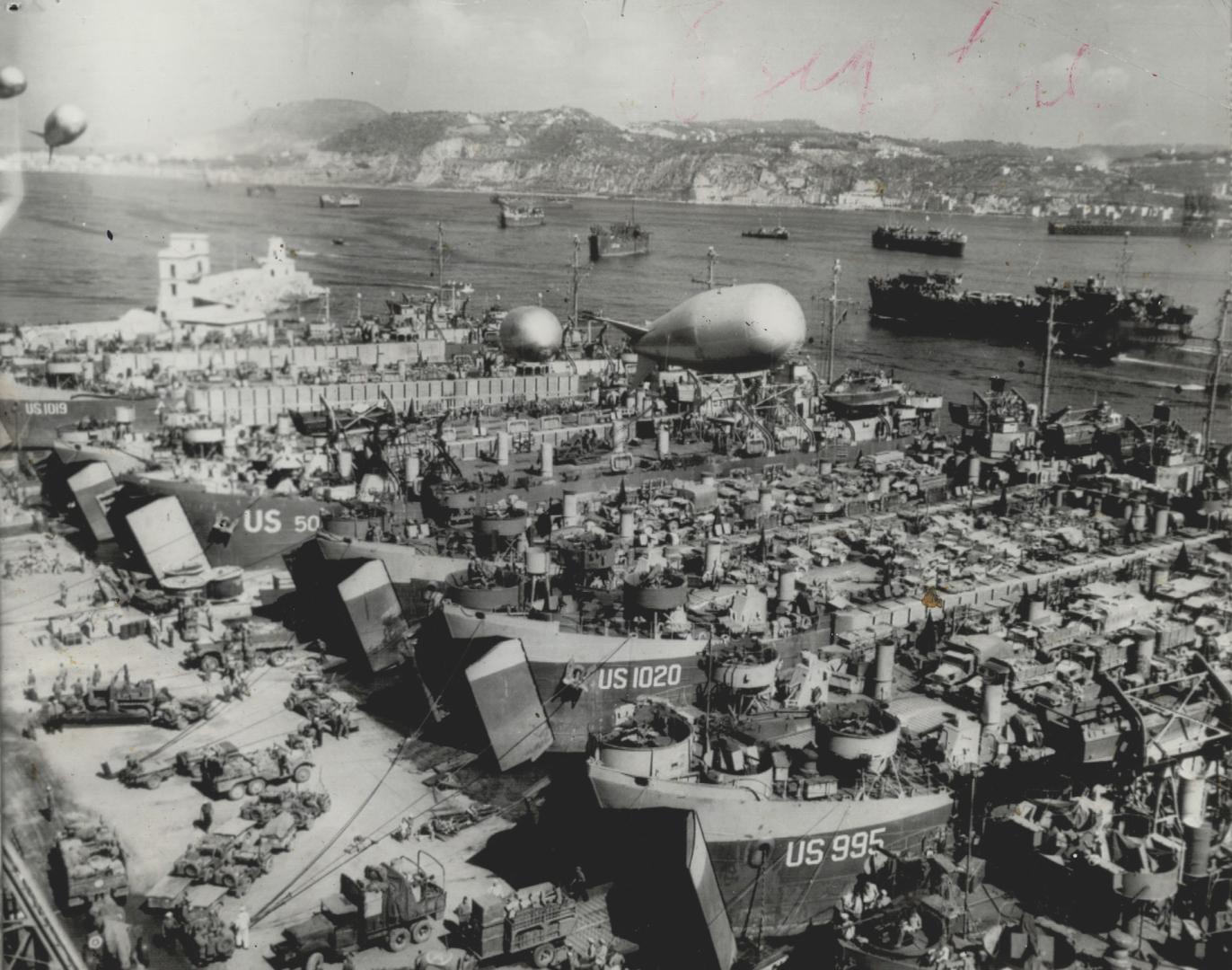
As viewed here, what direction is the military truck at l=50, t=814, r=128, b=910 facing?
away from the camera

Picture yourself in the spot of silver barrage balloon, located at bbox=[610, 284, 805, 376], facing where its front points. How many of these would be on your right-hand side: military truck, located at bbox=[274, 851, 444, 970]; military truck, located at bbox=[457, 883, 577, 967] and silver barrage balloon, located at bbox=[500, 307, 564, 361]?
2

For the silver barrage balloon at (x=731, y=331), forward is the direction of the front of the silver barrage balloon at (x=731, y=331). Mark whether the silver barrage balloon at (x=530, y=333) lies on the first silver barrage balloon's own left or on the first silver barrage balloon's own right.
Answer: on the first silver barrage balloon's own left

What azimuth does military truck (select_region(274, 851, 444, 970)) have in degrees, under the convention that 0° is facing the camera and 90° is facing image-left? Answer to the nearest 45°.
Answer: approximately 45°

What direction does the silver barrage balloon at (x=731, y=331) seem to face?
to the viewer's right

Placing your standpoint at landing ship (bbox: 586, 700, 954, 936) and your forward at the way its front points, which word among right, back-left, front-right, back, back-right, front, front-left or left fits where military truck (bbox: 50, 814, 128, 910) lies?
front-right
